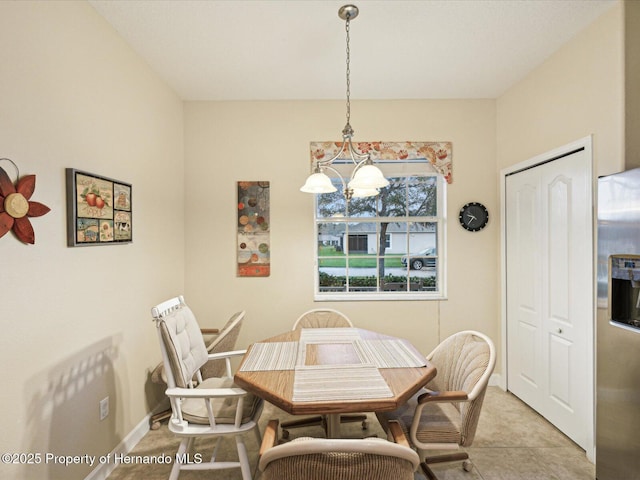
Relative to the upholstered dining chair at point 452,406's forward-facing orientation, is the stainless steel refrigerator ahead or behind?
behind

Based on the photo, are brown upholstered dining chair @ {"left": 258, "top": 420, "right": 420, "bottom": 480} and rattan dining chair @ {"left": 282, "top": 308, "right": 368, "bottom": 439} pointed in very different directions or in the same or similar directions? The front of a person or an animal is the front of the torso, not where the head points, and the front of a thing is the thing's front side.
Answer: very different directions

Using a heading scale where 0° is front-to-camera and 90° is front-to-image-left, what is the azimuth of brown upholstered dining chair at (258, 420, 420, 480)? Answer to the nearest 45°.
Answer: approximately 180°

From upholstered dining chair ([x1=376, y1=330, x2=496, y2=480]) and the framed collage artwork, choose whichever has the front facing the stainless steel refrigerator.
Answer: the framed collage artwork

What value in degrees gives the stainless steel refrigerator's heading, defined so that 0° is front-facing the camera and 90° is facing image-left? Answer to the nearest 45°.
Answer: approximately 45°

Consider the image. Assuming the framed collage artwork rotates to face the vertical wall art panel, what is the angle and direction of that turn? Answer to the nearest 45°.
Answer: approximately 90° to its left

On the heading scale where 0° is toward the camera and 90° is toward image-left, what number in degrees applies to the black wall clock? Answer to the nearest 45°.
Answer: approximately 0°

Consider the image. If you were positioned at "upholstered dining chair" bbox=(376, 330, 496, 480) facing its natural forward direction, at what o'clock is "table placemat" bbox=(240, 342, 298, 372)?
The table placemat is roughly at 1 o'clock from the upholstered dining chair.

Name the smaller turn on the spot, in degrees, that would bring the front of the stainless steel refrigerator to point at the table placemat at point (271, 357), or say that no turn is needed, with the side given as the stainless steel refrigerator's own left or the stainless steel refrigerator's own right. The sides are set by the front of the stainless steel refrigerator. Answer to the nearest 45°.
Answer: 0° — it already faces it

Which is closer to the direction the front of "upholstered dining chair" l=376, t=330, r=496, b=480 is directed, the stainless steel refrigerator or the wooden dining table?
the wooden dining table

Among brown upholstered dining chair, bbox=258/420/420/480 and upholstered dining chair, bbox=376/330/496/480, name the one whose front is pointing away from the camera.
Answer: brown upholstered dining chair, bbox=258/420/420/480
